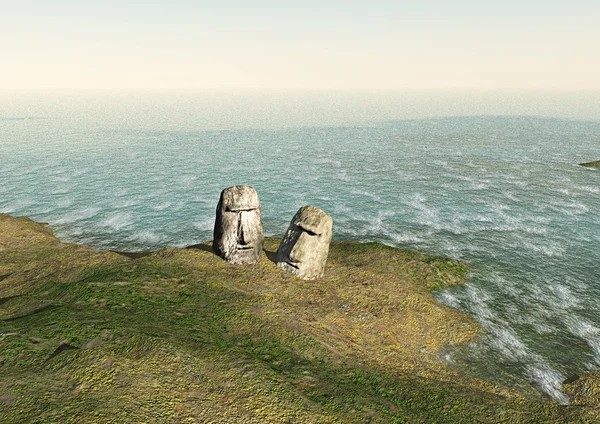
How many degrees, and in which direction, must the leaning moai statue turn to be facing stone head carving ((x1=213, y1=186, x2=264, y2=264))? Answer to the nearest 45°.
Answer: approximately 45° to its right

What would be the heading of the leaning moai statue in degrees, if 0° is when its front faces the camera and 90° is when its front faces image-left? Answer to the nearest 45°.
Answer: approximately 45°
